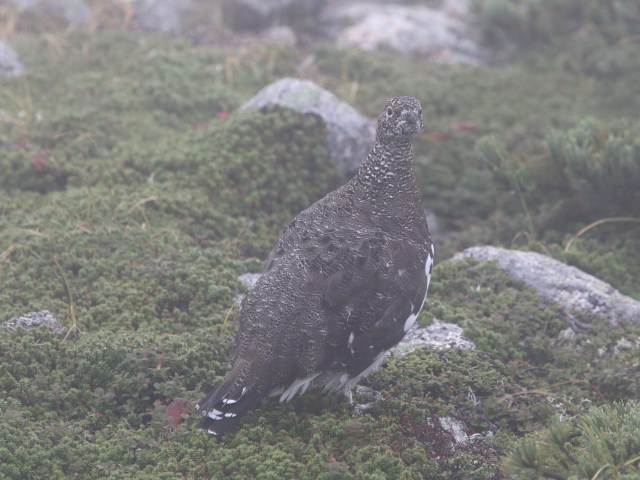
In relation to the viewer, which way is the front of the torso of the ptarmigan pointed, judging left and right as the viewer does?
facing away from the viewer and to the right of the viewer

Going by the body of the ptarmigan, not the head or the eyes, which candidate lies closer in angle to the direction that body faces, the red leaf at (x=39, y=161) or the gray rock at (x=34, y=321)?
the red leaf

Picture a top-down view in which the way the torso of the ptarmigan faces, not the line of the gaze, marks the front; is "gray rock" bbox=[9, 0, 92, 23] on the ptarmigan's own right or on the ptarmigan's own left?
on the ptarmigan's own left

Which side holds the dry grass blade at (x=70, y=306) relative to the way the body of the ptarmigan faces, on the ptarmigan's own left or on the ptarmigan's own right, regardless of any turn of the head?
on the ptarmigan's own left

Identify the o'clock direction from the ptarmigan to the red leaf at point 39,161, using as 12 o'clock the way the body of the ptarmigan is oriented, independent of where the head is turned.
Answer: The red leaf is roughly at 9 o'clock from the ptarmigan.

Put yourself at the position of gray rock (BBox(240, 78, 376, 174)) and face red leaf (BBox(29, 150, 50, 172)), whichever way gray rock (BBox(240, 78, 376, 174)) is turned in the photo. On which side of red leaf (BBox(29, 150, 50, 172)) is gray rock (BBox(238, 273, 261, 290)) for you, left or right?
left

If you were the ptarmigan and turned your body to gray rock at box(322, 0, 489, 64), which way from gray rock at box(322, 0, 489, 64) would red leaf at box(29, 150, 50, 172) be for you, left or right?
left

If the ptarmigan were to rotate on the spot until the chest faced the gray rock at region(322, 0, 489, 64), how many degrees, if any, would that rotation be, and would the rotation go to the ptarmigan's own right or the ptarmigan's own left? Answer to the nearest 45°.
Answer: approximately 45° to the ptarmigan's own left

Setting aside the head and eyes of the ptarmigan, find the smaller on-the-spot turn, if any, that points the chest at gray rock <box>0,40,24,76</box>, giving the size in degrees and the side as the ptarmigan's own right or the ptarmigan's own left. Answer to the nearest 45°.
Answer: approximately 90° to the ptarmigan's own left

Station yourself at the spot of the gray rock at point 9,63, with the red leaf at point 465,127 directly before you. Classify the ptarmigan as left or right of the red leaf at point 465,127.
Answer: right

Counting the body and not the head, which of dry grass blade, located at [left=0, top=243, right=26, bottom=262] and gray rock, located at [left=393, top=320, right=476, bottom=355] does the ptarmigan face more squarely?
the gray rock

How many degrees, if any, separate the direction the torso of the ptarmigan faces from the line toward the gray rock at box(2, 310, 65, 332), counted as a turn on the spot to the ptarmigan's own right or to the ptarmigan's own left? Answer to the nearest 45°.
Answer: approximately 135° to the ptarmigan's own left

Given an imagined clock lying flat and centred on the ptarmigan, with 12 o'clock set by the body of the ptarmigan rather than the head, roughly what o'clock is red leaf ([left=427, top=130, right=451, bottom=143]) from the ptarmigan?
The red leaf is roughly at 11 o'clock from the ptarmigan.

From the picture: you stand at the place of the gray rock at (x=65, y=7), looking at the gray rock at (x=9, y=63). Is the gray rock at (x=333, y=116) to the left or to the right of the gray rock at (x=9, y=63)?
left
